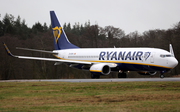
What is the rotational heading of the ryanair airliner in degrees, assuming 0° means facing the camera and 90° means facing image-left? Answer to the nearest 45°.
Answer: approximately 315°
